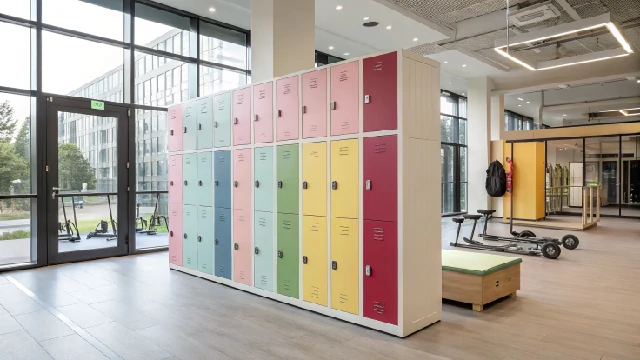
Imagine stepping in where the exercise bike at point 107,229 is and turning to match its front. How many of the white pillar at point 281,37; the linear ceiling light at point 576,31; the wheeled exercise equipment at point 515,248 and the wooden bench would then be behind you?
0

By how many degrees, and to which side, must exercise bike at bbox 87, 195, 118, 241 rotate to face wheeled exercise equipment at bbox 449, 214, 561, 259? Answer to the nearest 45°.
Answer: approximately 45° to its right

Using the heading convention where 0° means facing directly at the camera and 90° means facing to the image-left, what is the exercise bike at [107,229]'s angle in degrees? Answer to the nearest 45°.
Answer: approximately 270°
